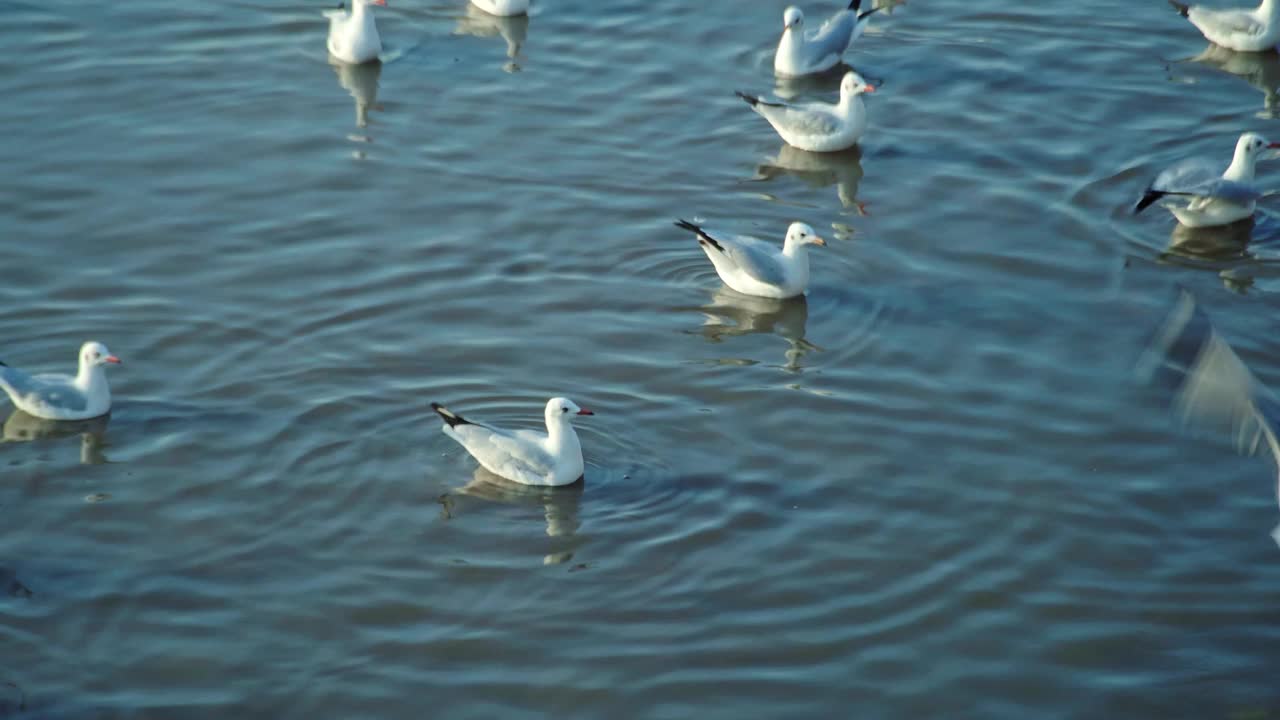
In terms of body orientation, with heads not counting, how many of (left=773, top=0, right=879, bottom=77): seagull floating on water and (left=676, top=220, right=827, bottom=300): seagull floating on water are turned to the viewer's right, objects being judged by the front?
1

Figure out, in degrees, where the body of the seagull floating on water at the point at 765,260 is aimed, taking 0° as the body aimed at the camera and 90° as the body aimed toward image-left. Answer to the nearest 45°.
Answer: approximately 270°

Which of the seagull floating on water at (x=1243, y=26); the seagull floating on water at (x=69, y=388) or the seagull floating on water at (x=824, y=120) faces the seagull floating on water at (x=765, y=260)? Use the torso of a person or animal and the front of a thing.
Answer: the seagull floating on water at (x=69, y=388)

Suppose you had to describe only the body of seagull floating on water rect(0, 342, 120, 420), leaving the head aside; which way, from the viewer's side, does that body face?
to the viewer's right

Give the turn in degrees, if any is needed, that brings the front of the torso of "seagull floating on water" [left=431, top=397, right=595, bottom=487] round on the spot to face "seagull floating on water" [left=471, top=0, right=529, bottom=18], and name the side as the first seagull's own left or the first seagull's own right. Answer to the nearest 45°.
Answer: approximately 90° to the first seagull's own left

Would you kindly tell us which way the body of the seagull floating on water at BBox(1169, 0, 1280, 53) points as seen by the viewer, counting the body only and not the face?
to the viewer's right

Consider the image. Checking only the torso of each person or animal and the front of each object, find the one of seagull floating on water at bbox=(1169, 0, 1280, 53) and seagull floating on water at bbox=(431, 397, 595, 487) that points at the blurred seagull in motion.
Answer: seagull floating on water at bbox=(431, 397, 595, 487)

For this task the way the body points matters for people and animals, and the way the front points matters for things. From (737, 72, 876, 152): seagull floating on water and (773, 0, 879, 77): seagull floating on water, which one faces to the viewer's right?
(737, 72, 876, 152): seagull floating on water

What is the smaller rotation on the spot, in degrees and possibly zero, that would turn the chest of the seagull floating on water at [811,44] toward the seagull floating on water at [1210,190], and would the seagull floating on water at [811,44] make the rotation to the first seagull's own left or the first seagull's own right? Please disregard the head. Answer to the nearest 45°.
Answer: approximately 90° to the first seagull's own left

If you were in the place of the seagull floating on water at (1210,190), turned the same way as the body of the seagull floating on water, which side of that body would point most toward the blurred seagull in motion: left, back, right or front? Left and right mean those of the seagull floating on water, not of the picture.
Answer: right

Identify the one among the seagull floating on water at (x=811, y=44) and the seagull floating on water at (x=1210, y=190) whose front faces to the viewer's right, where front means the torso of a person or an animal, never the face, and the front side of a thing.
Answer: the seagull floating on water at (x=1210, y=190)

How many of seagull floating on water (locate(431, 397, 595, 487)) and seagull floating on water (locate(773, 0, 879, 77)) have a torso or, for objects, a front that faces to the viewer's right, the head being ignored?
1

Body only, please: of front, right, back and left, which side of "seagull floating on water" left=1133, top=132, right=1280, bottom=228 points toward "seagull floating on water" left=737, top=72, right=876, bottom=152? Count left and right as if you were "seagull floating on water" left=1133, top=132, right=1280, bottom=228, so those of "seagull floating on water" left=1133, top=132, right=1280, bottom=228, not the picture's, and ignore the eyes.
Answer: back

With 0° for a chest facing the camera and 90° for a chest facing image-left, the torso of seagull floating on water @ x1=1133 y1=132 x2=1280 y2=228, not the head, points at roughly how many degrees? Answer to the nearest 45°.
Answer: approximately 270°

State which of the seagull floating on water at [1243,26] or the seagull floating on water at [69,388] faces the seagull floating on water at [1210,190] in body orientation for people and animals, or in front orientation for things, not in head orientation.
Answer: the seagull floating on water at [69,388]
